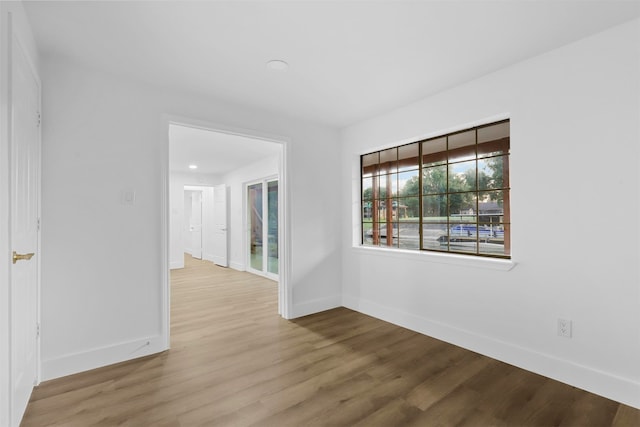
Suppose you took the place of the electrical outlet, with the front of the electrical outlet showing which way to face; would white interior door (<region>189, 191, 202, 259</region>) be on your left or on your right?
on your right

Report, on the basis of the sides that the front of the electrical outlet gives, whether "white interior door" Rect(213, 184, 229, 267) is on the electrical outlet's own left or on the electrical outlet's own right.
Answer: on the electrical outlet's own right

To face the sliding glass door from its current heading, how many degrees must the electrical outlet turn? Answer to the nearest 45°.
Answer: approximately 90° to its right

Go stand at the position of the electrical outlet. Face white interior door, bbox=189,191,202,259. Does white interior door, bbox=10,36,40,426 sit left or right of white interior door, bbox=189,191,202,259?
left
